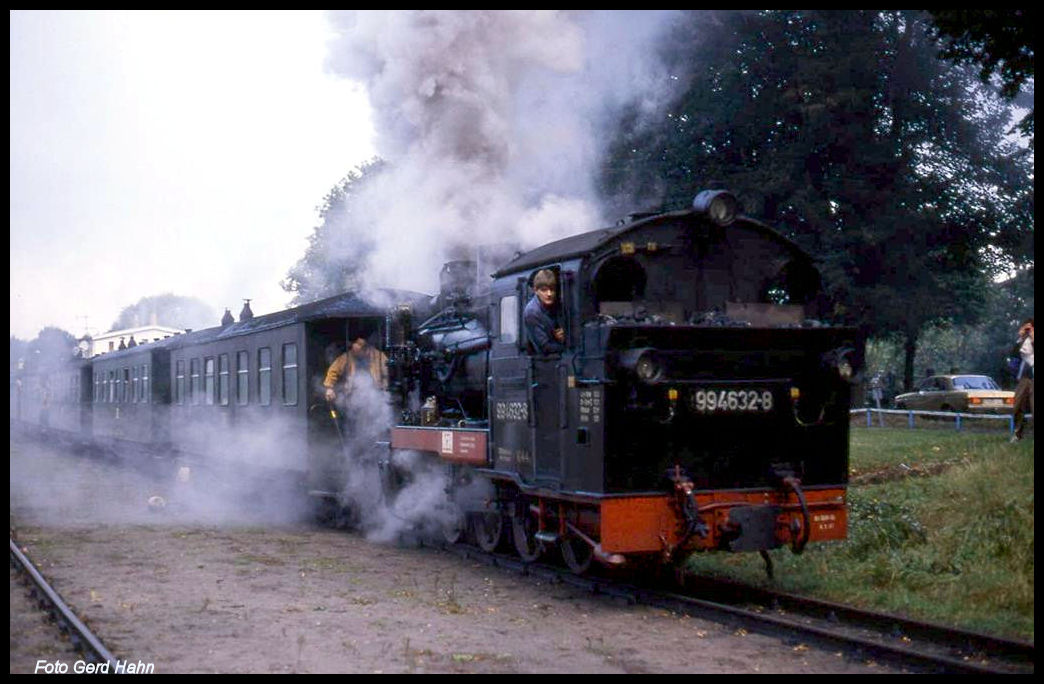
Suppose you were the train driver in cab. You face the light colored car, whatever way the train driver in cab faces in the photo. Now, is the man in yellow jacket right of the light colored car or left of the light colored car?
left

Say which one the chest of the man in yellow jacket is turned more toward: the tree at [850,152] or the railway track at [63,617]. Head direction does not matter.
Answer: the railway track

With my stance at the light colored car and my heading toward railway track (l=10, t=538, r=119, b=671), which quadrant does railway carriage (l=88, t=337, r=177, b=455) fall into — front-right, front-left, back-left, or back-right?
front-right

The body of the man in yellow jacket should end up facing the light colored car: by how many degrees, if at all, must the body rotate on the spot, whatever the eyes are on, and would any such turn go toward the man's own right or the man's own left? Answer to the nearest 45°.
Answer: approximately 135° to the man's own left

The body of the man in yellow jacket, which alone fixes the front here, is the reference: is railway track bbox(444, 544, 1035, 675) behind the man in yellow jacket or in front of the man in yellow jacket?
in front

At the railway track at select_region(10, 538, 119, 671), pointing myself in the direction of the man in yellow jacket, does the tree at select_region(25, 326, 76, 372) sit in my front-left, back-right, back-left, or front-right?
front-left

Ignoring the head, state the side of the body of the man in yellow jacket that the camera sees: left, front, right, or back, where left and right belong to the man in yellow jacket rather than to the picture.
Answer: front

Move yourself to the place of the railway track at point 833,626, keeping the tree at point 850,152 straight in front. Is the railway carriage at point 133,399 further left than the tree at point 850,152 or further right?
left

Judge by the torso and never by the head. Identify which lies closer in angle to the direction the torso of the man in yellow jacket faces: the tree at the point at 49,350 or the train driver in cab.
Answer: the train driver in cab

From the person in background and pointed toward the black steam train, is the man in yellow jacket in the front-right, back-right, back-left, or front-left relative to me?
front-right

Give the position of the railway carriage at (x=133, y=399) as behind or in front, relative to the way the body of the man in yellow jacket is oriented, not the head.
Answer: behind

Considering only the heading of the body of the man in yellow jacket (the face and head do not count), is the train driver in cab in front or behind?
in front
